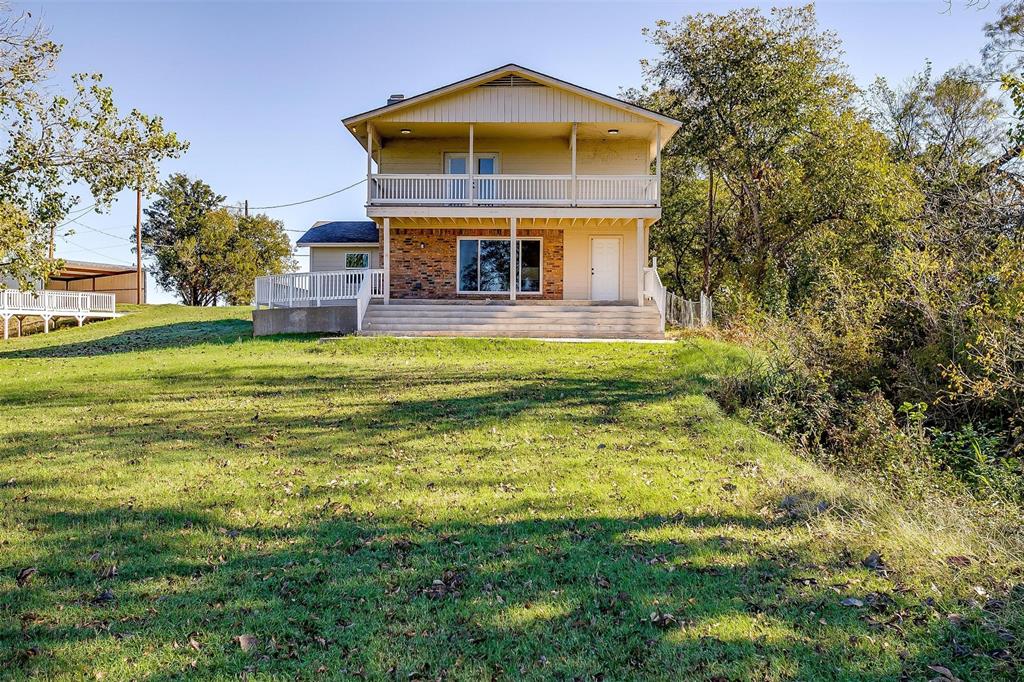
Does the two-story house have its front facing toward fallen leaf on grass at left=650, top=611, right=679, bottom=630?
yes

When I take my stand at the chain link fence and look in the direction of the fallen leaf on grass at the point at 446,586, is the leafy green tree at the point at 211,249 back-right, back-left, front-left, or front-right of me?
back-right

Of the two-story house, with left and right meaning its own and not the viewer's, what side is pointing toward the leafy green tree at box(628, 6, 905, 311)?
left

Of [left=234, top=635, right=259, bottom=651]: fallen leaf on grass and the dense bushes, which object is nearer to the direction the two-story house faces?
the fallen leaf on grass

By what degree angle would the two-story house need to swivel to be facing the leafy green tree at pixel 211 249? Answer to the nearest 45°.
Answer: approximately 135° to its right

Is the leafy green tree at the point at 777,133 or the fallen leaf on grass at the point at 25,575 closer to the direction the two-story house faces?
the fallen leaf on grass

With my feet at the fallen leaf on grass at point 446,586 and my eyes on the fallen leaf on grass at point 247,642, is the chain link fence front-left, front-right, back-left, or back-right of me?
back-right

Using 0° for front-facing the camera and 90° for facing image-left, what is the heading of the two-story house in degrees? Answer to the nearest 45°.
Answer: approximately 0°

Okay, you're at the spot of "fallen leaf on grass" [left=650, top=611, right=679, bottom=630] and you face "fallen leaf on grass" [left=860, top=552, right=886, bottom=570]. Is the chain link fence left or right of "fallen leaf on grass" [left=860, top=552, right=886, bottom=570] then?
left

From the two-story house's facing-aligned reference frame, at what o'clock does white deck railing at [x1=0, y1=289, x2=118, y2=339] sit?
The white deck railing is roughly at 4 o'clock from the two-story house.

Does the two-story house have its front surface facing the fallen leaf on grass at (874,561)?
yes

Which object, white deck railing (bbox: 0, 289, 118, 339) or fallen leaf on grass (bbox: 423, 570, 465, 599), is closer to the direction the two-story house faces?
the fallen leaf on grass
